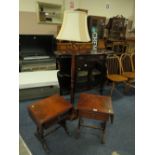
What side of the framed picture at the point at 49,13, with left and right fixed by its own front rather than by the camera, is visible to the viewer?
front

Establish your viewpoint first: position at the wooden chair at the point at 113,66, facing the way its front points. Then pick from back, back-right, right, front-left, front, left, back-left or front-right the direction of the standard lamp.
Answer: front-right

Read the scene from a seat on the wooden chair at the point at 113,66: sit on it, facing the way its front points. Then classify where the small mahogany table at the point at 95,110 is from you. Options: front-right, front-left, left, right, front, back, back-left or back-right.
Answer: front-right

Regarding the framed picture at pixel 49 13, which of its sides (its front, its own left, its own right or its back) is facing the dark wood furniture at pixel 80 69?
front

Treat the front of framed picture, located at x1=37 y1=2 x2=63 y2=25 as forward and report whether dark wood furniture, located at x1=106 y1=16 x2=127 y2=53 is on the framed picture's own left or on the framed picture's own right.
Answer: on the framed picture's own left

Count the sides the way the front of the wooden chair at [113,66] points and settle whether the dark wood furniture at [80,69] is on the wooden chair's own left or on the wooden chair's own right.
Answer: on the wooden chair's own right

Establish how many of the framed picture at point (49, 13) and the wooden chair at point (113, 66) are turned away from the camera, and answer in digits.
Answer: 0
